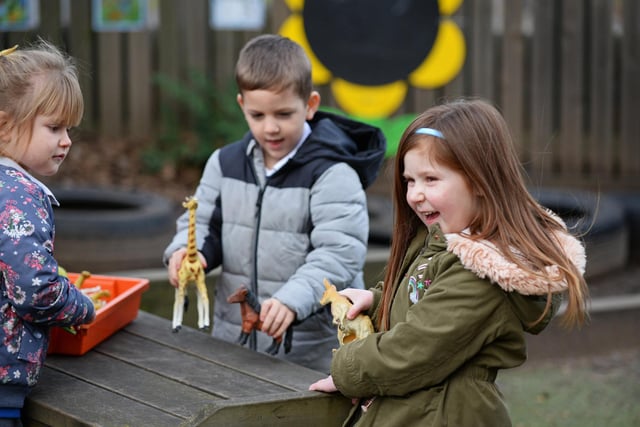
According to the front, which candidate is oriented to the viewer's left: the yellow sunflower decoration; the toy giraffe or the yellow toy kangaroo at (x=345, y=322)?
the yellow toy kangaroo

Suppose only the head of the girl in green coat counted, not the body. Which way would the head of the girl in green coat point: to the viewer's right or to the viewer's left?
to the viewer's left

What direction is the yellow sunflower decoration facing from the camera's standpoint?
toward the camera

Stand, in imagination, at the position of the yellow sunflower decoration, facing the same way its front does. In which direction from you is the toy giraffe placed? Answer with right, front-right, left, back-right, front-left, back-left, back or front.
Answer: front

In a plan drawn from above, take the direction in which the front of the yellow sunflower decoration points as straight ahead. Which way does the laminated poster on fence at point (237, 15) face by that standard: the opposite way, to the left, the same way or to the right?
the same way

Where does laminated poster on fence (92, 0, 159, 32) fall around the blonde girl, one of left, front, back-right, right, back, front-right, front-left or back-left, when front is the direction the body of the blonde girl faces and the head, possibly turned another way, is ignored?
left

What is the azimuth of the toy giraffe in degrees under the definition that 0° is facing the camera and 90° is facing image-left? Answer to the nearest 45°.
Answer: approximately 0°

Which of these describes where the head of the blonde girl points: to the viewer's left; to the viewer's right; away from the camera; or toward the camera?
to the viewer's right

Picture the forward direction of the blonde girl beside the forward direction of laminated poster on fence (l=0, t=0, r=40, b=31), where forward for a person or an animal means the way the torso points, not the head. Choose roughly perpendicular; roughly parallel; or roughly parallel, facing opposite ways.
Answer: roughly perpendicular

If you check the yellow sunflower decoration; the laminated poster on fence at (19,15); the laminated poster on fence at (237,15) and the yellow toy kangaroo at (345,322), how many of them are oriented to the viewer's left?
1

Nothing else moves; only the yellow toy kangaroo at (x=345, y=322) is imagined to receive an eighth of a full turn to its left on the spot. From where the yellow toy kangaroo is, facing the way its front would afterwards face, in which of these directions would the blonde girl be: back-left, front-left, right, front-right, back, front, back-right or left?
front-right

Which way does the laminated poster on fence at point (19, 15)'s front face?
toward the camera

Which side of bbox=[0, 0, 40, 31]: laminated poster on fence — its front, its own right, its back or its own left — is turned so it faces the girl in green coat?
front

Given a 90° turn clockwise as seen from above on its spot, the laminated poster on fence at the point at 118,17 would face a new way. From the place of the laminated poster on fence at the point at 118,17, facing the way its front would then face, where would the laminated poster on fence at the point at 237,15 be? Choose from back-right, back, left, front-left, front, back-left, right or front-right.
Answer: back

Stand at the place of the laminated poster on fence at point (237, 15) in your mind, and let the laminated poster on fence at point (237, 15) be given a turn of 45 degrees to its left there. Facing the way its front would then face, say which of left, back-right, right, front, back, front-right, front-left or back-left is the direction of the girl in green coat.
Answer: front-right

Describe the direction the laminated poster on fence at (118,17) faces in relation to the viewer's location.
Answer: facing the viewer

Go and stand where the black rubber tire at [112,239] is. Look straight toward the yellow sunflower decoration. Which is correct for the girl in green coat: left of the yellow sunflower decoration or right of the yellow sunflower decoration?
right

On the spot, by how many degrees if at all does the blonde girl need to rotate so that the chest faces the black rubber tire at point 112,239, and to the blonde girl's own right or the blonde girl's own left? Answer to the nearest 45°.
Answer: approximately 90° to the blonde girl's own left

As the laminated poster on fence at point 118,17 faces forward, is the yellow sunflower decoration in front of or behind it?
in front

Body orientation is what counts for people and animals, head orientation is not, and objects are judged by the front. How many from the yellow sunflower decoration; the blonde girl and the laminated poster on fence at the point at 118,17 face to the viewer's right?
1

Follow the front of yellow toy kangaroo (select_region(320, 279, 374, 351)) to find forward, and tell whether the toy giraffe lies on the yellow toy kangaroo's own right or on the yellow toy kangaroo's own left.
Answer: on the yellow toy kangaroo's own right
